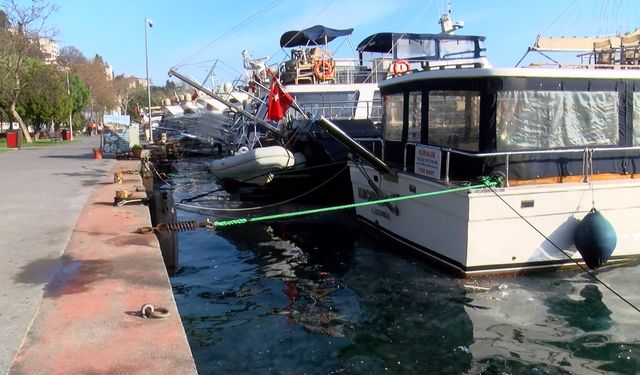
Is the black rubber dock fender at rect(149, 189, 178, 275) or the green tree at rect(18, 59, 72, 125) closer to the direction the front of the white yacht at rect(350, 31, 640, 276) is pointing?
the green tree

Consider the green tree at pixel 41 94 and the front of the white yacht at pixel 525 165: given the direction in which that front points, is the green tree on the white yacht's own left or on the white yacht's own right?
on the white yacht's own left

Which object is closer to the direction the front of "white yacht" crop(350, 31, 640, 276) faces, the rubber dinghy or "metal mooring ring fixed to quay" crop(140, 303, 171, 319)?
the rubber dinghy
